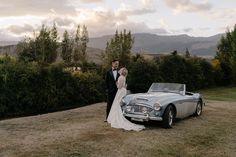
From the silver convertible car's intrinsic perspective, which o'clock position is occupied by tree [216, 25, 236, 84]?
The tree is roughly at 5 o'clock from the silver convertible car.

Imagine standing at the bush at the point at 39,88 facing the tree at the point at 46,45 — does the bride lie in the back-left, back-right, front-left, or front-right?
back-right

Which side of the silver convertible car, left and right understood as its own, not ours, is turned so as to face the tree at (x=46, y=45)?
right

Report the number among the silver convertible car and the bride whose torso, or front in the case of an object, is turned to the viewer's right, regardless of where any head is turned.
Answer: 0

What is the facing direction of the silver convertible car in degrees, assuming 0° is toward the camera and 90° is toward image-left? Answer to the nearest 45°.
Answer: approximately 45°

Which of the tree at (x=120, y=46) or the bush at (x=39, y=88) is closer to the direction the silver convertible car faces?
the bush

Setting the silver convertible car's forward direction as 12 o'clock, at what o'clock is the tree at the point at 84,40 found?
The tree is roughly at 4 o'clock from the silver convertible car.

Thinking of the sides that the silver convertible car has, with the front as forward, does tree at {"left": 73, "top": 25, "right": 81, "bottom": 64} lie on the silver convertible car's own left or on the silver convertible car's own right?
on the silver convertible car's own right

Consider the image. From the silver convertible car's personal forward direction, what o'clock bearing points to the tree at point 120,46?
The tree is roughly at 4 o'clock from the silver convertible car.

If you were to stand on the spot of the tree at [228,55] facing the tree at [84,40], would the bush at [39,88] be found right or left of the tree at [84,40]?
left

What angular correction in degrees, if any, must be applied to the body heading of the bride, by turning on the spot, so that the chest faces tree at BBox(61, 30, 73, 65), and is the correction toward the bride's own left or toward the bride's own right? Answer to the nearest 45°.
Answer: approximately 45° to the bride's own right
